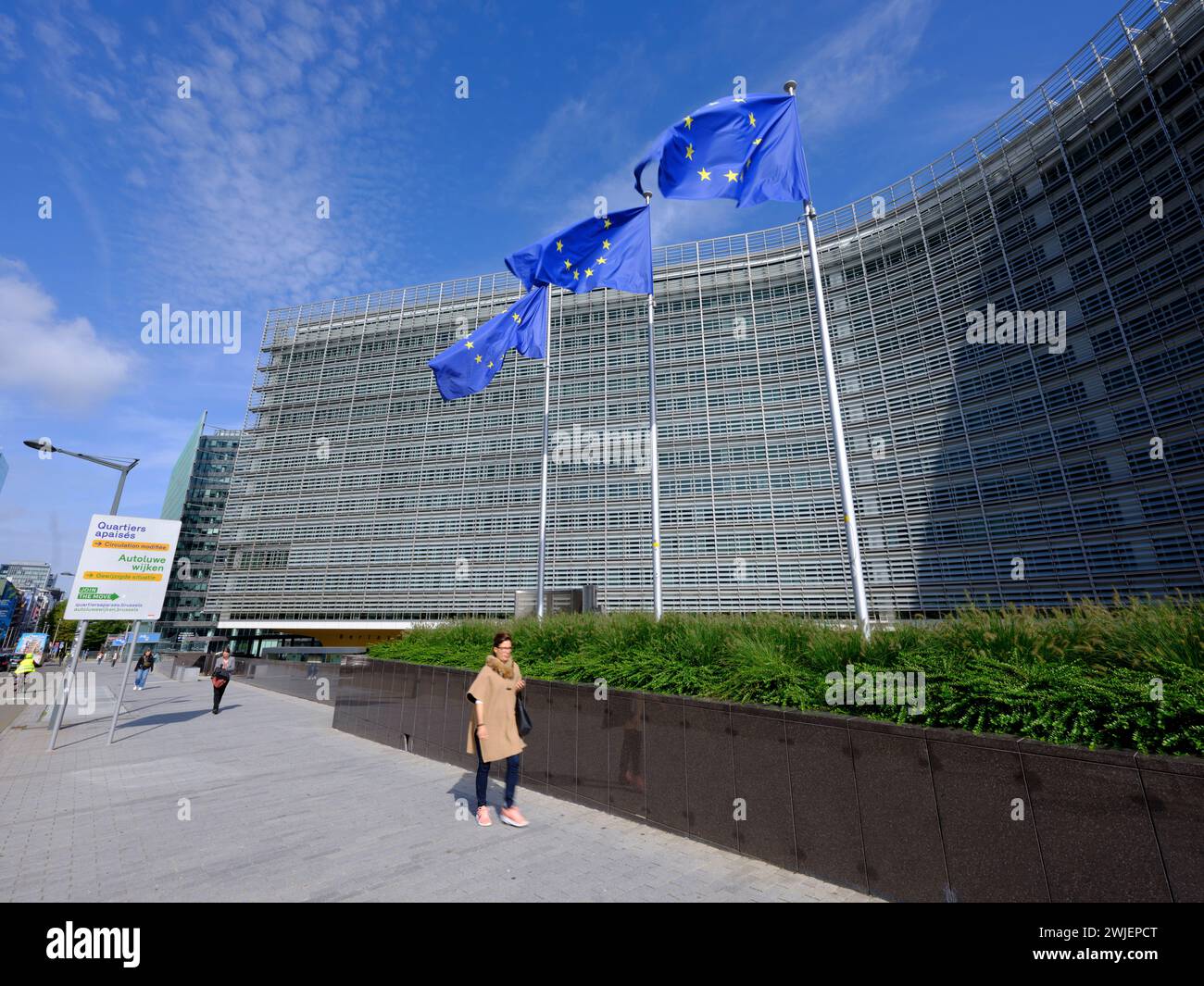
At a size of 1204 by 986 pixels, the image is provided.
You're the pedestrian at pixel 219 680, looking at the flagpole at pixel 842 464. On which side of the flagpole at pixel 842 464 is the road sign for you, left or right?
right

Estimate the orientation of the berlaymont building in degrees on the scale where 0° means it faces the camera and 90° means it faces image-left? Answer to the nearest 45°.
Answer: approximately 45°

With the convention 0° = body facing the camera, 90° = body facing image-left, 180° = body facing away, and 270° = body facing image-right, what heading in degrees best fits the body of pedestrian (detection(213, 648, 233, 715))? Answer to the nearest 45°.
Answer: approximately 0°

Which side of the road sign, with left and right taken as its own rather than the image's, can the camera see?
front

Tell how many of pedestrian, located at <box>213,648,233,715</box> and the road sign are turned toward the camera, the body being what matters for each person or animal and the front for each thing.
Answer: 2

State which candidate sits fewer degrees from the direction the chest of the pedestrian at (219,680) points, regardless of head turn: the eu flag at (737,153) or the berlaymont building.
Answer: the eu flag

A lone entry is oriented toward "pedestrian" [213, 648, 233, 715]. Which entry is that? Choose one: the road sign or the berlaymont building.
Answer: the berlaymont building

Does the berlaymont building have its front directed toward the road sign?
yes
